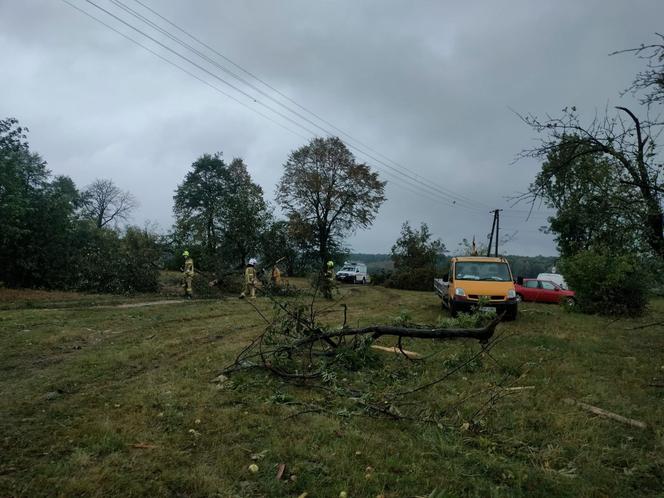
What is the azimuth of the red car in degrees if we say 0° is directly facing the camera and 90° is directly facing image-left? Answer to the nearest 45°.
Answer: approximately 270°

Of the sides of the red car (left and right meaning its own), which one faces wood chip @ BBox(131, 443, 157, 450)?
right

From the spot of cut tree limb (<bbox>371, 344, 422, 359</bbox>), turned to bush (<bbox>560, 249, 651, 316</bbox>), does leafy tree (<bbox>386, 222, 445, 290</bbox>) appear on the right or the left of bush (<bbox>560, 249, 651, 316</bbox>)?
left

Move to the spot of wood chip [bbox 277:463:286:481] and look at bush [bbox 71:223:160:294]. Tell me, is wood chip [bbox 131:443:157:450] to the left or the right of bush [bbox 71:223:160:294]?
left

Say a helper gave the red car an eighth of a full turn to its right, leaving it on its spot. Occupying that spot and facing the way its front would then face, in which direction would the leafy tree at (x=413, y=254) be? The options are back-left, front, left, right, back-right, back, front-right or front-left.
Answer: back
